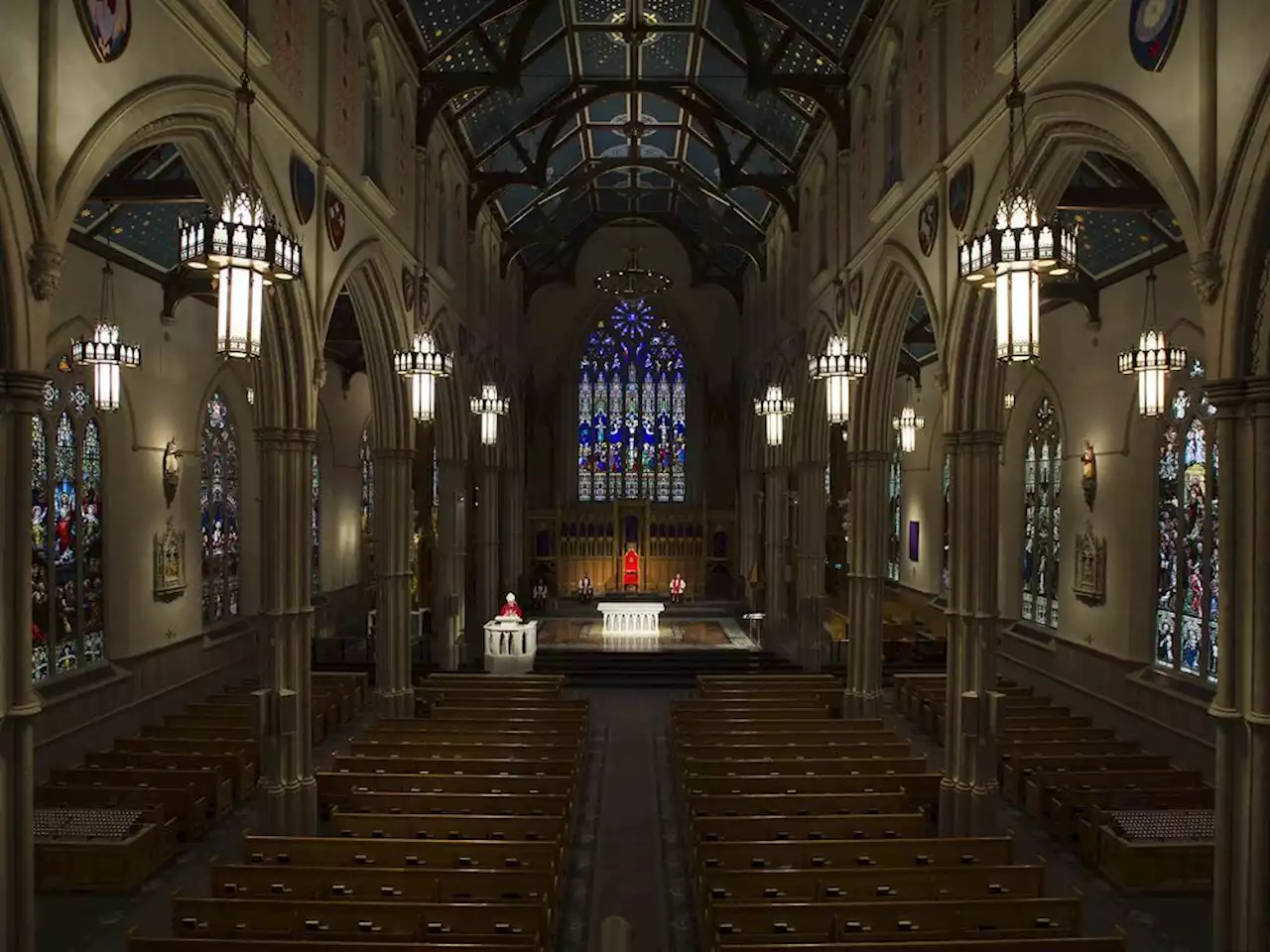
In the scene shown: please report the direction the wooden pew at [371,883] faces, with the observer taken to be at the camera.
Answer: facing away from the viewer

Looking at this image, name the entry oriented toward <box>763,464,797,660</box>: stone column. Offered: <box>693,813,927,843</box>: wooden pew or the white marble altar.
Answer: the wooden pew

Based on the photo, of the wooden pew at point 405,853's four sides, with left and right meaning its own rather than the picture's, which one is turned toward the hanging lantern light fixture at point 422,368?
front

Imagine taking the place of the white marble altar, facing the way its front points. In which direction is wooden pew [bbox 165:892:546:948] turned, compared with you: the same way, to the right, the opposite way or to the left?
the opposite way

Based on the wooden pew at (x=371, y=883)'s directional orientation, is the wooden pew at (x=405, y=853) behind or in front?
in front

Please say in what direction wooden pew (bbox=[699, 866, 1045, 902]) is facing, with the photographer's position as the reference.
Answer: facing away from the viewer

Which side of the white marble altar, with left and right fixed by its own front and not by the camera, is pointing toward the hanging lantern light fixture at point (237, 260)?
front

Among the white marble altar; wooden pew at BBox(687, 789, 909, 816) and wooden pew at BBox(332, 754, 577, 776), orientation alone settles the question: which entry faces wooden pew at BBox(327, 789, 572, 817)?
the white marble altar

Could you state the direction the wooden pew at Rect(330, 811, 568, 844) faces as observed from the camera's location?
facing away from the viewer

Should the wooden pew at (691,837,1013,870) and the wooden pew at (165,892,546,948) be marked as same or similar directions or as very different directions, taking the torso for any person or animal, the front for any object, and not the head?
same or similar directions

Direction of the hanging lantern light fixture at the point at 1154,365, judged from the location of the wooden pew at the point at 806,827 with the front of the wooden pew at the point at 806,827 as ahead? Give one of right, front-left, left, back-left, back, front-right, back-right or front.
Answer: front-right

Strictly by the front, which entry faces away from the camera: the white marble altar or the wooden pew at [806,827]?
the wooden pew

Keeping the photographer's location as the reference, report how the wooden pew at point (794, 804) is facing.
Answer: facing away from the viewer

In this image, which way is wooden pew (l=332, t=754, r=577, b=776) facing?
away from the camera

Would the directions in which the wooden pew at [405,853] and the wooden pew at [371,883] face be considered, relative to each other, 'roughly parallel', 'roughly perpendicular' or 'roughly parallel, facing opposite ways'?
roughly parallel

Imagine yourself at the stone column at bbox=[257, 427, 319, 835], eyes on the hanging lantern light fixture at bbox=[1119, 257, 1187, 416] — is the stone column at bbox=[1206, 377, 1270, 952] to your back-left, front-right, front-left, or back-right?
front-right

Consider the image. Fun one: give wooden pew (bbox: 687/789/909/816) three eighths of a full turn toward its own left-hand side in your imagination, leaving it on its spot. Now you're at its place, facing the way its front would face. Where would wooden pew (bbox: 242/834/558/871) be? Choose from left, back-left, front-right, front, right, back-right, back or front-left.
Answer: front

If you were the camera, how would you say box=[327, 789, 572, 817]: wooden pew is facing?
facing away from the viewer

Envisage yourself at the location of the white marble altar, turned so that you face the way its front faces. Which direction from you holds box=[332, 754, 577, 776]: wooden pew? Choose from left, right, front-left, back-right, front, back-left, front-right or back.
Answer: front
